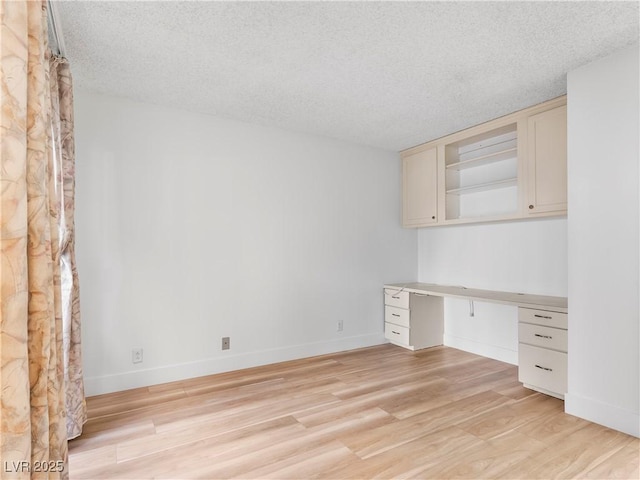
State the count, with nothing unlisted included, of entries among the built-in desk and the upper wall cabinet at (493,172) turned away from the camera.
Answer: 0

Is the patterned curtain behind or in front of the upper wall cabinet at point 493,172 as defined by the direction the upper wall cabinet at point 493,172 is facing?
in front

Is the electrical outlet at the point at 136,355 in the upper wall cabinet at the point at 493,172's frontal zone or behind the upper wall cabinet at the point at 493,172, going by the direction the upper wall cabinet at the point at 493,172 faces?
frontal zone

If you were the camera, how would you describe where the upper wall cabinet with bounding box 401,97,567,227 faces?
facing the viewer and to the left of the viewer

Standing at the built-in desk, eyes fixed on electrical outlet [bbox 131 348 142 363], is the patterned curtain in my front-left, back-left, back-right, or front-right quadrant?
front-left

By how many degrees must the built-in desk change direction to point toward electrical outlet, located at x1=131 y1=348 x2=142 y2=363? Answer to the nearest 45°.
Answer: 0° — it already faces it

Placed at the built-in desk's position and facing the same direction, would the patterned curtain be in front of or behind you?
in front

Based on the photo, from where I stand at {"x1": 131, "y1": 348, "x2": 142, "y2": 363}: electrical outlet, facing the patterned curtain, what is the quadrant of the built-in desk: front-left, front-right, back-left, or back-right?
front-left
